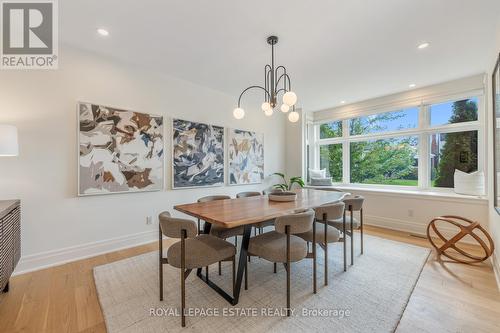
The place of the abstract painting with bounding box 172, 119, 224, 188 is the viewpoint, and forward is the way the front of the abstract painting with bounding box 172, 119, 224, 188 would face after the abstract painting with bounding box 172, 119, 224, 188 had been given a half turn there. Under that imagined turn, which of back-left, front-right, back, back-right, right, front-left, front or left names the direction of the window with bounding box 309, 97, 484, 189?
back-right

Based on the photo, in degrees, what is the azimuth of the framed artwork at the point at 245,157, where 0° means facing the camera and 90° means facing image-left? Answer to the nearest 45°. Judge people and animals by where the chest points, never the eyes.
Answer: approximately 315°

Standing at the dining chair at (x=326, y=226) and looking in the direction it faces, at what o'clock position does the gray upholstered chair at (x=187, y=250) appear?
The gray upholstered chair is roughly at 9 o'clock from the dining chair.

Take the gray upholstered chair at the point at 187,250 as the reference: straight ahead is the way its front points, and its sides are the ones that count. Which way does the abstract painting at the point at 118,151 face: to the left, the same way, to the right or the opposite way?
to the right

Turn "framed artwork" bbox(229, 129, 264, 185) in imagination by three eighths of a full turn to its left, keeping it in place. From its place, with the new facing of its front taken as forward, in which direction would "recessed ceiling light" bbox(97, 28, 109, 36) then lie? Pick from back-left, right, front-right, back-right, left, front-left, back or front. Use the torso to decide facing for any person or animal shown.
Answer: back-left

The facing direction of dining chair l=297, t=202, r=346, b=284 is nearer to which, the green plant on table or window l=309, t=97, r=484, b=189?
the green plant on table

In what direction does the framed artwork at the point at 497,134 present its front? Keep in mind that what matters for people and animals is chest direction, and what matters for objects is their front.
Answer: to the viewer's left

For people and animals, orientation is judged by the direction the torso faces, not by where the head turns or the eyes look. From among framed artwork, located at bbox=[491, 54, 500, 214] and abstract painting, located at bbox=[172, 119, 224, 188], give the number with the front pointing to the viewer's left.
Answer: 1

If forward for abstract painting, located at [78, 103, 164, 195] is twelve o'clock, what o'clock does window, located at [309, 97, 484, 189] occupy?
The window is roughly at 11 o'clock from the abstract painting.
